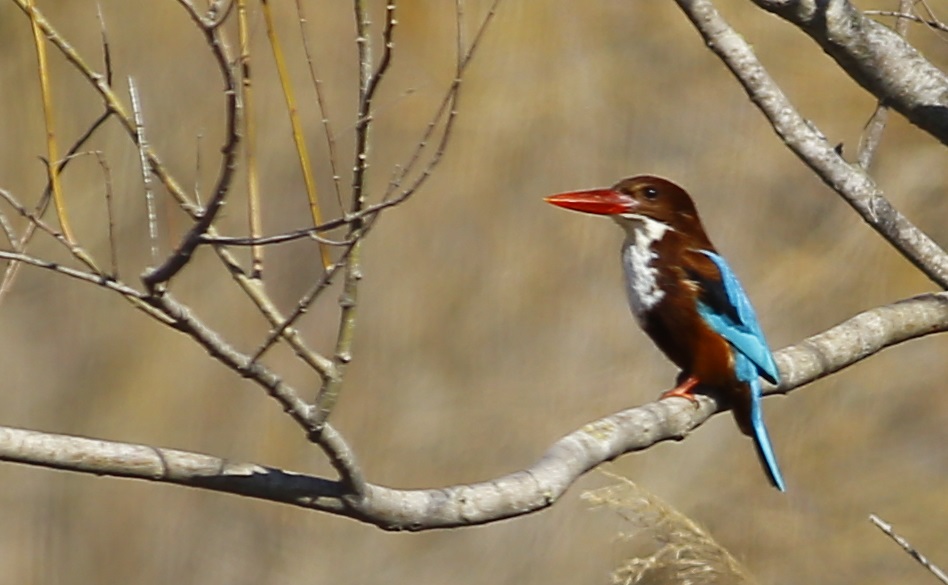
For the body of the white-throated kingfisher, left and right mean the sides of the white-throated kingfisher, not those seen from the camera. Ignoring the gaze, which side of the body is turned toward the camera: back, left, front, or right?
left
